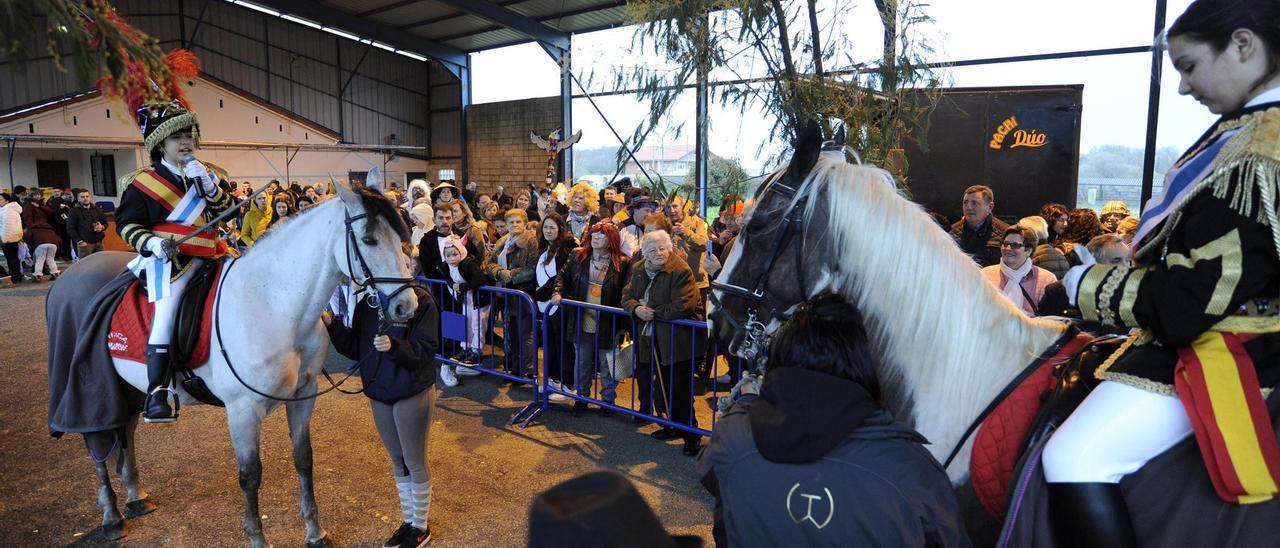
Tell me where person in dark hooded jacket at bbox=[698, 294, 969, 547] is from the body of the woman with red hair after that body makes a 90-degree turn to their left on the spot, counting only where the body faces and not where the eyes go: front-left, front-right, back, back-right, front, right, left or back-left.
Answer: right

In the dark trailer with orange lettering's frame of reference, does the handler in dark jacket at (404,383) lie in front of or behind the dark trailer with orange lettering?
in front

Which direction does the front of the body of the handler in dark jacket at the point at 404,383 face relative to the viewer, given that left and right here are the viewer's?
facing the viewer and to the left of the viewer

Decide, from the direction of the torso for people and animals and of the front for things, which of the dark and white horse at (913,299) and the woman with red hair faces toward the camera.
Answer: the woman with red hair

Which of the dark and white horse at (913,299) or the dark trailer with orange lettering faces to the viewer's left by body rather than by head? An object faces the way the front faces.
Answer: the dark and white horse

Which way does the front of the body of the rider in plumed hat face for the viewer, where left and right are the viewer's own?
facing the viewer and to the right of the viewer

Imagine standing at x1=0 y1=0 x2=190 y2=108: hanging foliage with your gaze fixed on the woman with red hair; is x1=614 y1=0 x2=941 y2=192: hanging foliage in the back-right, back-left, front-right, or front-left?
front-right

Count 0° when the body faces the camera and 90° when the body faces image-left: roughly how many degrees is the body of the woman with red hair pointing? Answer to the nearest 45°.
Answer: approximately 0°

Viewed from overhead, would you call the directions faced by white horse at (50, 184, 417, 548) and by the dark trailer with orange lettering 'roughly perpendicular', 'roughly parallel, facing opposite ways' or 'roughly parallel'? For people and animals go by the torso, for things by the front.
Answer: roughly perpendicular

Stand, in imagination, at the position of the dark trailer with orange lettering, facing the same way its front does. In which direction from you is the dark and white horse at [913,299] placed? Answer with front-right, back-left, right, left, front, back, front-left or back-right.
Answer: front

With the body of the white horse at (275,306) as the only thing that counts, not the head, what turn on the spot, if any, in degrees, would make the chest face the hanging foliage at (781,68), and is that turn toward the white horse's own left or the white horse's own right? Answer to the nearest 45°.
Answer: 0° — it already faces it

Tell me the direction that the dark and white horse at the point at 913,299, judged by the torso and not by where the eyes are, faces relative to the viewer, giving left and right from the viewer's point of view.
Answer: facing to the left of the viewer

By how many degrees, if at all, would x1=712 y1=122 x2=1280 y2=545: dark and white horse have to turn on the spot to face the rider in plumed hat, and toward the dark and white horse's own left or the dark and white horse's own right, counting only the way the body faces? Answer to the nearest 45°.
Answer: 0° — it already faces them

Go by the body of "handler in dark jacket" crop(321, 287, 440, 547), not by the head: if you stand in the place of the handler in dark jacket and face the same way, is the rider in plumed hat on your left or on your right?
on your right
